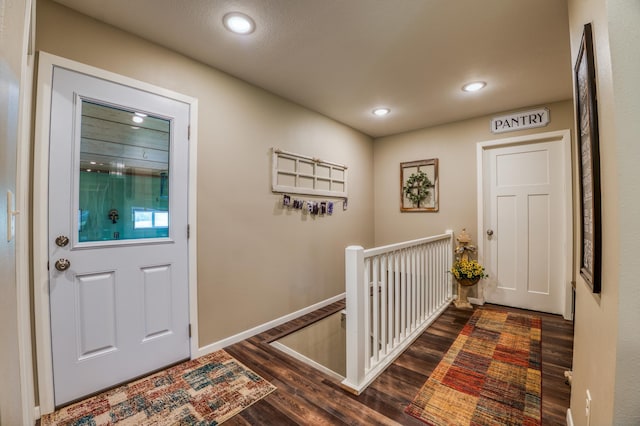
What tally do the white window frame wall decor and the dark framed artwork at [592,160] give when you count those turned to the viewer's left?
1

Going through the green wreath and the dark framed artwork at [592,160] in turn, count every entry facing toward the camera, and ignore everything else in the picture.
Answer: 1

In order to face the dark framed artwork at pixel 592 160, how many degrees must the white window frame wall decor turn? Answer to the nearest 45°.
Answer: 0° — it already faces it

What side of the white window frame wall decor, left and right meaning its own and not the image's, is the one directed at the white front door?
right

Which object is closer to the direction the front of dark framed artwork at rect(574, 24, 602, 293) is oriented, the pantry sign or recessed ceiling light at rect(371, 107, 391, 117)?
the recessed ceiling light

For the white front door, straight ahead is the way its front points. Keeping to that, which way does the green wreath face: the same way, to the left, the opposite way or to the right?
to the right

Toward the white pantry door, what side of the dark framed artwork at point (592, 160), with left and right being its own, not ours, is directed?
right

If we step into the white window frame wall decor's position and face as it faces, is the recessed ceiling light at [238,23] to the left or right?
on its right

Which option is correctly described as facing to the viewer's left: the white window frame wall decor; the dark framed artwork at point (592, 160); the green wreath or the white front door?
the dark framed artwork

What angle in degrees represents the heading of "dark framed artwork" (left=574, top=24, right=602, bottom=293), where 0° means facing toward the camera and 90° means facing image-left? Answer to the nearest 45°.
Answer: approximately 90°

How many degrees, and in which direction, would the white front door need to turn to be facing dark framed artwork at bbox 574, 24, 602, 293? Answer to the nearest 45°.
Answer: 0° — it already faces it
